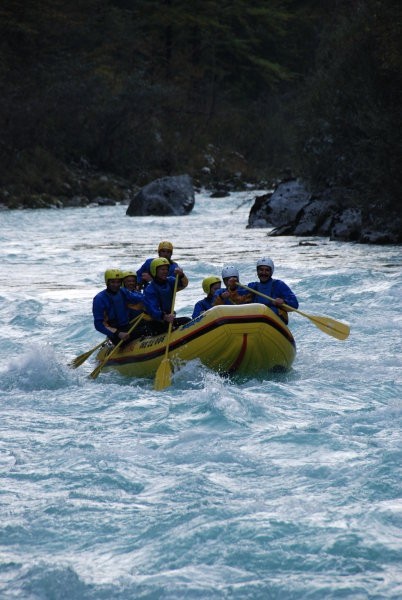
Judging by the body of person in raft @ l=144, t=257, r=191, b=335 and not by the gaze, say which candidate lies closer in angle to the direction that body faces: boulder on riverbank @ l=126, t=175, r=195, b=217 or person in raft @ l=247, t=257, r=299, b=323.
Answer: the person in raft

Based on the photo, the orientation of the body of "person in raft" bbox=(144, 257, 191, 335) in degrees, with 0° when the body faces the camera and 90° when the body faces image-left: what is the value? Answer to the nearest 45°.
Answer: approximately 315°

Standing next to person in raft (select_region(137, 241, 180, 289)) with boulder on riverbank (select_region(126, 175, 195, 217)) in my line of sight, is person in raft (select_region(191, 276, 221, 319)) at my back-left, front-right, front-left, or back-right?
back-right

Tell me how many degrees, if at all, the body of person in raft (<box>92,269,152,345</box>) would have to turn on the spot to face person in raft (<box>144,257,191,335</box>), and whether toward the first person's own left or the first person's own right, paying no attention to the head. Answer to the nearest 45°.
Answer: approximately 45° to the first person's own left

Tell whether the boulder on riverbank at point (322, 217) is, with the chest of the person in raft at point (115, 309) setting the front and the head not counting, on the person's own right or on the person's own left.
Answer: on the person's own left

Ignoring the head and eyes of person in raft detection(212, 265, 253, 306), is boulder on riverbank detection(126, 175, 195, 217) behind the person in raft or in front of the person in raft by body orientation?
behind

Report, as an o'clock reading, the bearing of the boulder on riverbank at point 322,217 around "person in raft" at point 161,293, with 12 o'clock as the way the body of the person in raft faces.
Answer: The boulder on riverbank is roughly at 8 o'clock from the person in raft.
